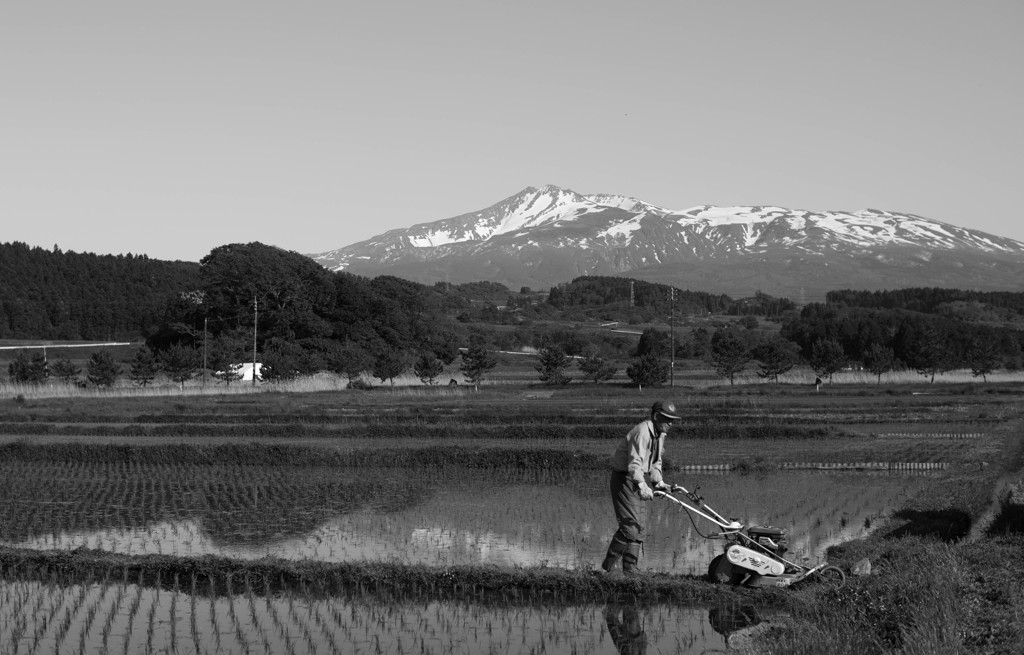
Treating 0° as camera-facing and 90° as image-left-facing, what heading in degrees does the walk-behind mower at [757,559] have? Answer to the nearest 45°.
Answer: approximately 270°

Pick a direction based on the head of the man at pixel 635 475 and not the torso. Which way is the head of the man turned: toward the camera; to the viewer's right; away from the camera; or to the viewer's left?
to the viewer's right
